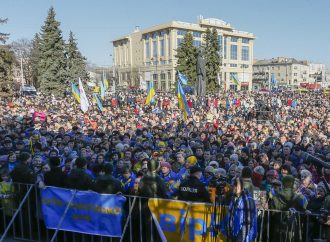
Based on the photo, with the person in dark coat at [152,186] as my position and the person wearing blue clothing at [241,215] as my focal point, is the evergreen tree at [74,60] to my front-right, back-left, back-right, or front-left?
back-left

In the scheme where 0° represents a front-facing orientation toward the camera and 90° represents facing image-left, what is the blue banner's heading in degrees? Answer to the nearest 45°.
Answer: approximately 0°

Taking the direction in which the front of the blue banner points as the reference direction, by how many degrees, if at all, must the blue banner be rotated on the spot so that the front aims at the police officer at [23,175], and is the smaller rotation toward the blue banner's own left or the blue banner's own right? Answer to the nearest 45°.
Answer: approximately 135° to the blue banner's own right

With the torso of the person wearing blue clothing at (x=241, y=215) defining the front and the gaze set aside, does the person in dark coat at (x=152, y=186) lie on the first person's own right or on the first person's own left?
on the first person's own right

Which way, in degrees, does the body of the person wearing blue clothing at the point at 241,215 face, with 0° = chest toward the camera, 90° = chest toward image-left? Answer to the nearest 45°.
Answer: approximately 45°
